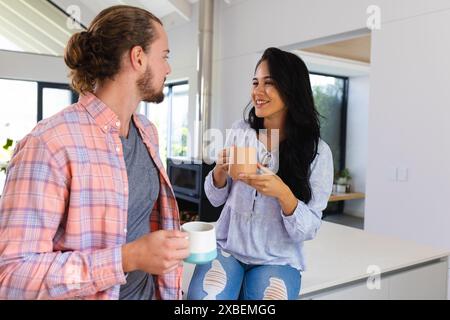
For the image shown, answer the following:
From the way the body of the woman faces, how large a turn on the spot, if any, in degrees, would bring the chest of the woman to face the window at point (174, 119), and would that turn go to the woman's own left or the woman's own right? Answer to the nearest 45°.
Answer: approximately 135° to the woman's own right

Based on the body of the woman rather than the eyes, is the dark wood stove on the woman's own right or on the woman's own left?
on the woman's own right

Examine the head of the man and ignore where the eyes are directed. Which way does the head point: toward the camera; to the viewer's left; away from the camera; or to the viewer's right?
to the viewer's right

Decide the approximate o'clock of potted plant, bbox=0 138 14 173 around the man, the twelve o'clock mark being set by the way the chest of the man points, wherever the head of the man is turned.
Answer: The potted plant is roughly at 7 o'clock from the man.

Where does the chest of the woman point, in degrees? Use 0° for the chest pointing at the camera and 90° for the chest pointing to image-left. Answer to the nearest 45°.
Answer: approximately 45°

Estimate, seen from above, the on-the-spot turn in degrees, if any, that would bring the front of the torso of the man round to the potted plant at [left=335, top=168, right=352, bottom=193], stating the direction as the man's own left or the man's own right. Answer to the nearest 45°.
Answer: approximately 90° to the man's own left

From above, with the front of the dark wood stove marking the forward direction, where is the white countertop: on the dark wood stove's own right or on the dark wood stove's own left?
on the dark wood stove's own left

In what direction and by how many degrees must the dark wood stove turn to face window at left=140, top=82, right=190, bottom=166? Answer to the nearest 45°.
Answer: approximately 135° to its right

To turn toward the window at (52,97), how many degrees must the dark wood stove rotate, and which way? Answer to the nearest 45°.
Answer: approximately 90° to its right

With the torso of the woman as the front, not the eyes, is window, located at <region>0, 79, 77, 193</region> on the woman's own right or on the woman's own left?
on the woman's own right

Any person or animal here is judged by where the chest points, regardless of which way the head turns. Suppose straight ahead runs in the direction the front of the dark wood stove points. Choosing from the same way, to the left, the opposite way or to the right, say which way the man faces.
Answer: to the left
